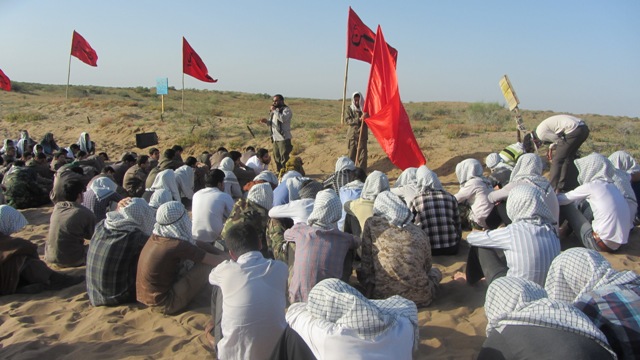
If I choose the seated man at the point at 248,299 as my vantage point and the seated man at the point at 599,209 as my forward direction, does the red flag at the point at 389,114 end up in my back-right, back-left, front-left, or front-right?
front-left

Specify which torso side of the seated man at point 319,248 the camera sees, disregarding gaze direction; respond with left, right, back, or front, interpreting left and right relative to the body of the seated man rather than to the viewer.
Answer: back

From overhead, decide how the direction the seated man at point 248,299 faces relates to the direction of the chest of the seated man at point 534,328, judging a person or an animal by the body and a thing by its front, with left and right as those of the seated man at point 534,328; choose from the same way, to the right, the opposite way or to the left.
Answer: the same way

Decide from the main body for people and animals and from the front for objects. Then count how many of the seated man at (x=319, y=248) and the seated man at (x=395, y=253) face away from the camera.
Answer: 2

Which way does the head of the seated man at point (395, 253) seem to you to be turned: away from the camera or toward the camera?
away from the camera

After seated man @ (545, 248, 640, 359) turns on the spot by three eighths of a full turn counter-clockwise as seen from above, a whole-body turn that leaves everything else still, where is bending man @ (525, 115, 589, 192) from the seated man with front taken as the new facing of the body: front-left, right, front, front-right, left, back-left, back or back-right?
back

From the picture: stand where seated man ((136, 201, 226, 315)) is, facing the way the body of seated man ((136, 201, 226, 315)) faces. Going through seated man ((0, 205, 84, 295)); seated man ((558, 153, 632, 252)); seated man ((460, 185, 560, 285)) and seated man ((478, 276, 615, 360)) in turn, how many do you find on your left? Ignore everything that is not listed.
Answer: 1

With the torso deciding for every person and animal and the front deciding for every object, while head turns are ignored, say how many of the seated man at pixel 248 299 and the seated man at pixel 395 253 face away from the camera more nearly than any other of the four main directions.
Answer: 2

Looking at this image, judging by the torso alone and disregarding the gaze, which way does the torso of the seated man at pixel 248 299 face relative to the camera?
away from the camera

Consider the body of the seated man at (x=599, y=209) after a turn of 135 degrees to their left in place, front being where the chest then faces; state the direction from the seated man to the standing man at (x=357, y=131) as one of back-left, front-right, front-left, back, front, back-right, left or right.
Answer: back-right

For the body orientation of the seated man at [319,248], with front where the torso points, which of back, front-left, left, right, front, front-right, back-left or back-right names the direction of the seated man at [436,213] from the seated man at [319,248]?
front-right

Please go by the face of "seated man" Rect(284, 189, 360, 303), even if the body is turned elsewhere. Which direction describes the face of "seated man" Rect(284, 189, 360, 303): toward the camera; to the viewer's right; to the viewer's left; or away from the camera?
away from the camera

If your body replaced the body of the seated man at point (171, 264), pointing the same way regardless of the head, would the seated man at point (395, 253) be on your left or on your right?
on your right

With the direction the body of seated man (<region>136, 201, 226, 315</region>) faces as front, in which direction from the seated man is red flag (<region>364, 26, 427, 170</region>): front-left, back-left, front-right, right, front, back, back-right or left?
front

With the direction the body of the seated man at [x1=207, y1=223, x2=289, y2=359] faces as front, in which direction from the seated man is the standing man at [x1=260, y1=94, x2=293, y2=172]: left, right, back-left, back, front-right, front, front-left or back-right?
front

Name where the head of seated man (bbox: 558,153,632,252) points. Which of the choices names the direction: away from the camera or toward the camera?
away from the camera

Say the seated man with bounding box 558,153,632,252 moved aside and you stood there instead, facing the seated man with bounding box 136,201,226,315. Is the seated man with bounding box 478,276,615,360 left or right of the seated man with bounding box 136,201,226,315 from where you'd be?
left

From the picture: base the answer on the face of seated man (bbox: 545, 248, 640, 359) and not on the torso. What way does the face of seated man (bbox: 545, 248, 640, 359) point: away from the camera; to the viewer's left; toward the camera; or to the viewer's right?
away from the camera

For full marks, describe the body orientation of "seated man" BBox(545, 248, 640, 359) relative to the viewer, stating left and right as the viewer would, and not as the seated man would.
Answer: facing away from the viewer and to the left of the viewer

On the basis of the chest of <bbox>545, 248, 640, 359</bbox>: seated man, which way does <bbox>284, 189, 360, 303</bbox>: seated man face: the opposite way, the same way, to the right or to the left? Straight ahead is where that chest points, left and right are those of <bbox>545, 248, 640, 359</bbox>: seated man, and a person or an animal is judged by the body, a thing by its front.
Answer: the same way
